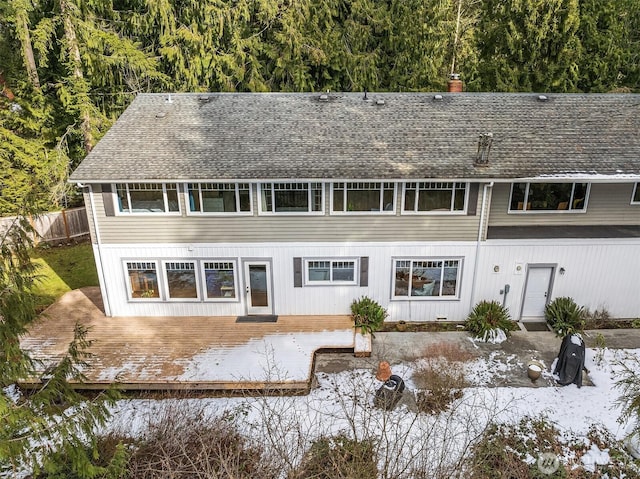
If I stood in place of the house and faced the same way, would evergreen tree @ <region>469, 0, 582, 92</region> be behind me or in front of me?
behind

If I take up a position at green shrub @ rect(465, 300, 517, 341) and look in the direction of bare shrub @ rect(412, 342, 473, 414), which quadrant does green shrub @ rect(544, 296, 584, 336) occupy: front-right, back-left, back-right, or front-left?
back-left

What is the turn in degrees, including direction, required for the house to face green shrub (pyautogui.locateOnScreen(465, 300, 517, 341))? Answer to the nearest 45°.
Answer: approximately 90° to its left

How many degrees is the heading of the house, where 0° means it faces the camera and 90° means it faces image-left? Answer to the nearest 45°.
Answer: approximately 0°

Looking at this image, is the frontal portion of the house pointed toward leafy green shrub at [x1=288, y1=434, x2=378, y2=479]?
yes

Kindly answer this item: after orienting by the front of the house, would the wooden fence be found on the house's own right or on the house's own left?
on the house's own right

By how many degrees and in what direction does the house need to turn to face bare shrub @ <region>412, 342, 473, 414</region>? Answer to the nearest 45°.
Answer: approximately 45° to its left

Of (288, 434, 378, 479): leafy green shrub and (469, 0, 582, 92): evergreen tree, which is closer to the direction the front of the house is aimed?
the leafy green shrub
